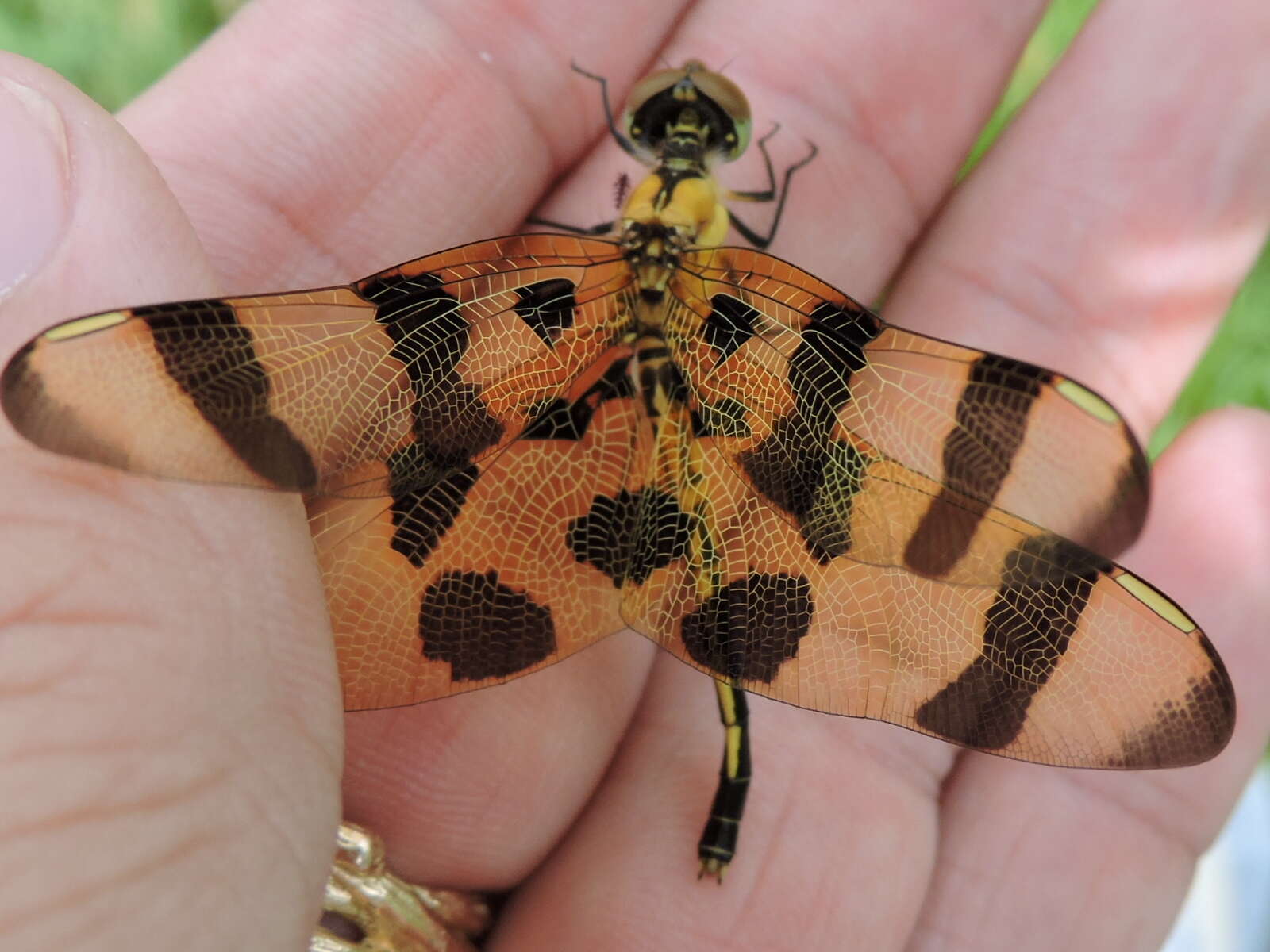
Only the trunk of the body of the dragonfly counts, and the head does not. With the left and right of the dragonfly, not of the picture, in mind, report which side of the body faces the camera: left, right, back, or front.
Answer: back
